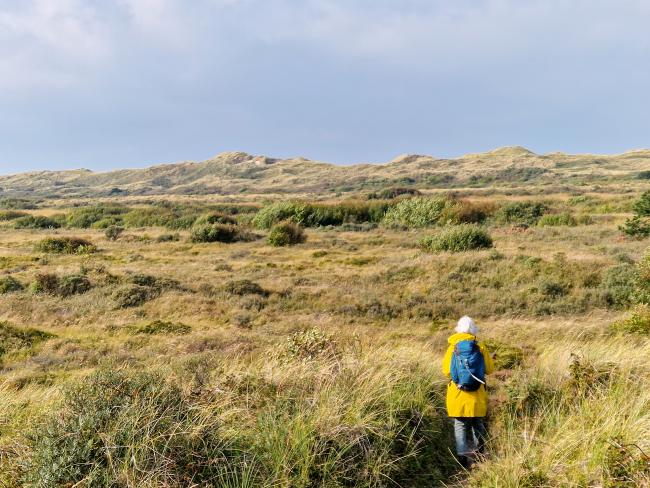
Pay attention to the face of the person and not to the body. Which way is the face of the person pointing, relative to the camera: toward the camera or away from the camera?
away from the camera

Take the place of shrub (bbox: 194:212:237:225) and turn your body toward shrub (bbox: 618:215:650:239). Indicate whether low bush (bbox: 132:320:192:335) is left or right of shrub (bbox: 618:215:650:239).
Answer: right

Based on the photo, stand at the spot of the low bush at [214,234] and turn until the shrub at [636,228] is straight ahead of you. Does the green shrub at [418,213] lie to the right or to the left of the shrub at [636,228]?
left

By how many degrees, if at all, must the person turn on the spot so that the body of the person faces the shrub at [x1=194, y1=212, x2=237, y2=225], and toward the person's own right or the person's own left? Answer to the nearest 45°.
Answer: approximately 45° to the person's own left

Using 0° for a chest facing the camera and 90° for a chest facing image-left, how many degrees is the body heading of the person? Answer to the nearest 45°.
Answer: approximately 180°

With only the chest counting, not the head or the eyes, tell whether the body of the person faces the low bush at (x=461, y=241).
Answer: yes

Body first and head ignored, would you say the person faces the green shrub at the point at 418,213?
yes

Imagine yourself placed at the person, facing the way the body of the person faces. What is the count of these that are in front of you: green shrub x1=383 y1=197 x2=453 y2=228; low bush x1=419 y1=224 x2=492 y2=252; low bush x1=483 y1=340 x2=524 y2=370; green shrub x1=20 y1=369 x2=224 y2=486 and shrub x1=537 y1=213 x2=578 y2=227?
4

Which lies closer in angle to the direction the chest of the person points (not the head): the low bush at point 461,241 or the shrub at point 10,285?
the low bush
